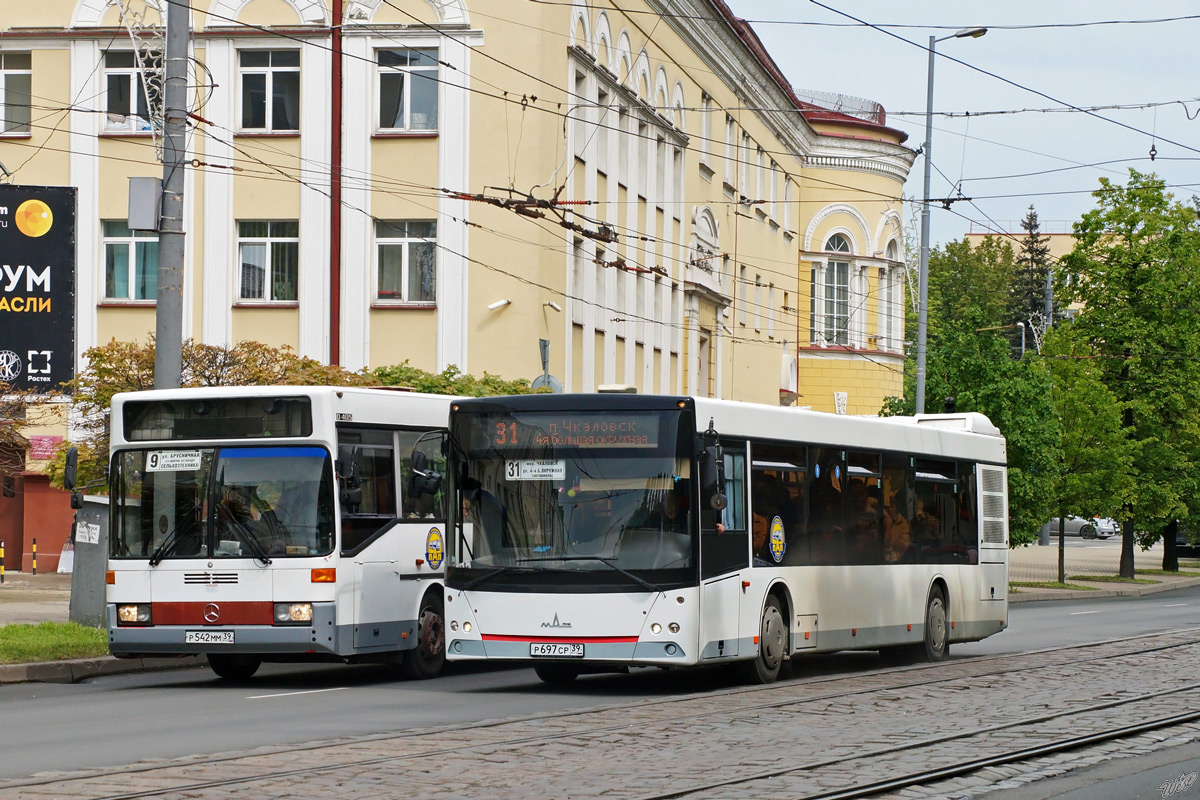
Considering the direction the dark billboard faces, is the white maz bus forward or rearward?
forward

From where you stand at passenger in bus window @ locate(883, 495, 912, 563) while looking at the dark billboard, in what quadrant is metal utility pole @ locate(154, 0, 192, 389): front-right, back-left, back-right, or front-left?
front-left

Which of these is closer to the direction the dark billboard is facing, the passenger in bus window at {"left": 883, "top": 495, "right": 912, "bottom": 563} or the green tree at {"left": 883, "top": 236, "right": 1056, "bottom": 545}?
the passenger in bus window

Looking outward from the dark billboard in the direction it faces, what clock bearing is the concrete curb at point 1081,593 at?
The concrete curb is roughly at 9 o'clock from the dark billboard.

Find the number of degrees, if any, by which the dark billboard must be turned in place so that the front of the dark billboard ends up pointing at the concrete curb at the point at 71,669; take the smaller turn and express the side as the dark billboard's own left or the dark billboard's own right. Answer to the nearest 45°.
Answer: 0° — it already faces it

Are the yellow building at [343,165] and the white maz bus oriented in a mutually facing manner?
no

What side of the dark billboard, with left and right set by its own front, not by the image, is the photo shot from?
front

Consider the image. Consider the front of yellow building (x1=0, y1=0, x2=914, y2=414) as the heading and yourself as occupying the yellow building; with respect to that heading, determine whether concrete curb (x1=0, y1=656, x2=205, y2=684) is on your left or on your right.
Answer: on your right

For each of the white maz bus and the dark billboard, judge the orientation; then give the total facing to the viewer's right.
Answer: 0

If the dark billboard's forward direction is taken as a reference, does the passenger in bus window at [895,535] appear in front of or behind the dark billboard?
in front
